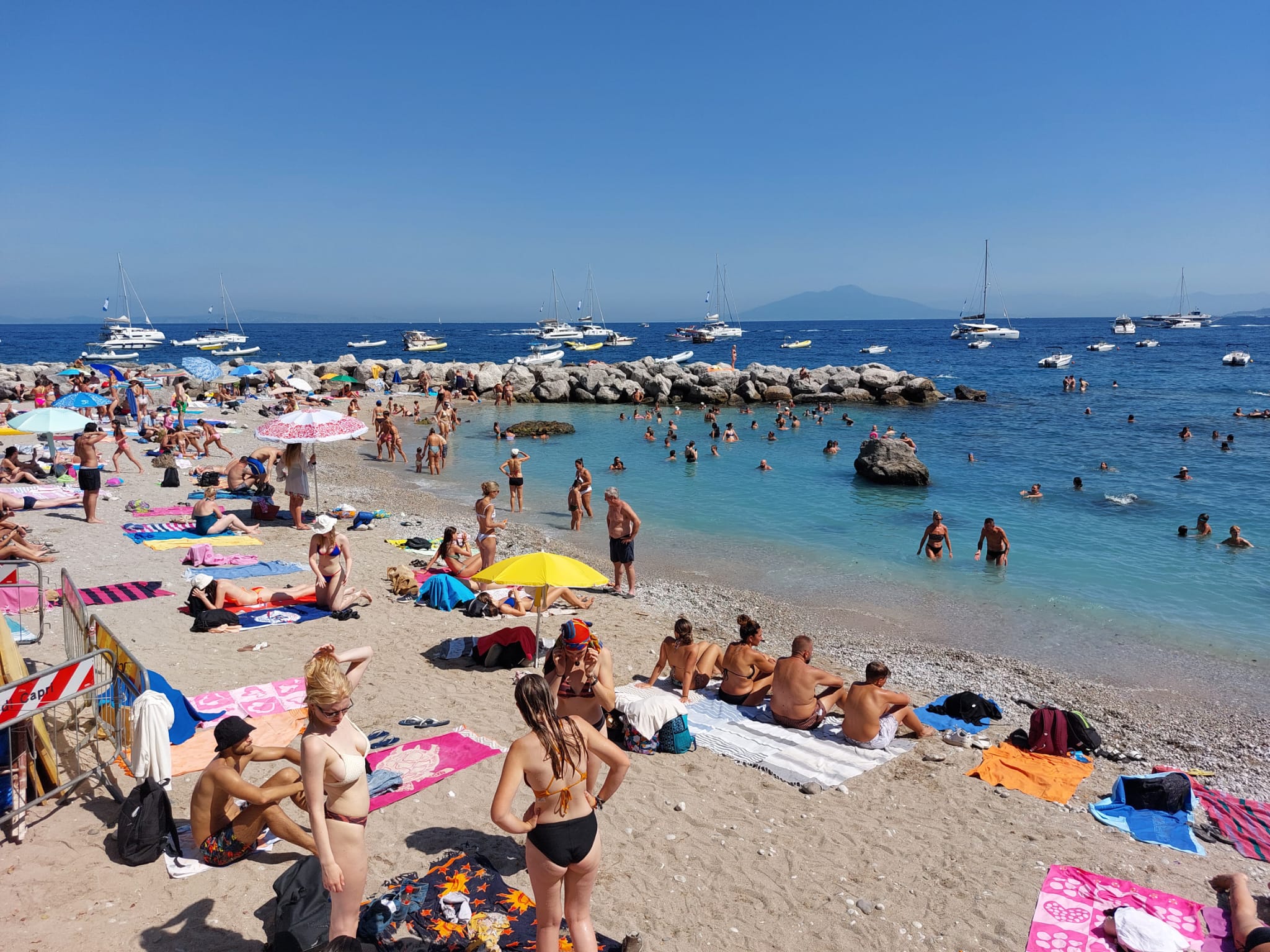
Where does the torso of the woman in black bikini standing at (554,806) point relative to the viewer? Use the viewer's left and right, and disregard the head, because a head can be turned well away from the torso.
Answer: facing away from the viewer

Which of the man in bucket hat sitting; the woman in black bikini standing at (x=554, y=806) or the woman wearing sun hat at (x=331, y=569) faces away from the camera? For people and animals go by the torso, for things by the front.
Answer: the woman in black bikini standing

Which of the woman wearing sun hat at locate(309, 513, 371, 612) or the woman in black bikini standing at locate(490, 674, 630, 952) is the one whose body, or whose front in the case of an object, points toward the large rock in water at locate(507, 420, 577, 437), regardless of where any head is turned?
the woman in black bikini standing

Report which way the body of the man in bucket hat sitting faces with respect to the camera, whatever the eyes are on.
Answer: to the viewer's right

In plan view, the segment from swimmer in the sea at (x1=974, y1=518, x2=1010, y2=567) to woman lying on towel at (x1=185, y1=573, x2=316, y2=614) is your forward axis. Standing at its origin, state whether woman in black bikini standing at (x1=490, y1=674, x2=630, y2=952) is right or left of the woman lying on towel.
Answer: left

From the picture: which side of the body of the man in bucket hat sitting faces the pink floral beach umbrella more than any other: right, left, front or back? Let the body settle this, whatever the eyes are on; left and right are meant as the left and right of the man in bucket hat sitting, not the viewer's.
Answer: left

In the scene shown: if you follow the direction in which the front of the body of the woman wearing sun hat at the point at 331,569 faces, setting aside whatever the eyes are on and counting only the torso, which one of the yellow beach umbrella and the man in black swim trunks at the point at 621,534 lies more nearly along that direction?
the yellow beach umbrella
